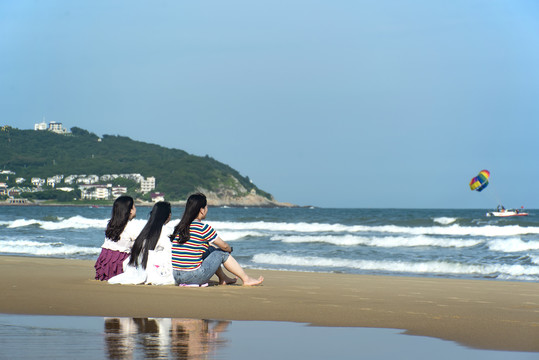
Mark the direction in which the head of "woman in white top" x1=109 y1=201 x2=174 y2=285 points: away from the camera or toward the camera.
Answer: away from the camera

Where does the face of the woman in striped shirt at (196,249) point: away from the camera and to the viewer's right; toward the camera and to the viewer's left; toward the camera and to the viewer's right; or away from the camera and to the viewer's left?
away from the camera and to the viewer's right

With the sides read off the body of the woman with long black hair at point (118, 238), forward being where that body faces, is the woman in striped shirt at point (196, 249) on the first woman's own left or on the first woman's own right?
on the first woman's own right

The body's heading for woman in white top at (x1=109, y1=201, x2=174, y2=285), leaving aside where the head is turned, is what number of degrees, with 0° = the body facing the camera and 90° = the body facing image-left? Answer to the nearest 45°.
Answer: approximately 225°

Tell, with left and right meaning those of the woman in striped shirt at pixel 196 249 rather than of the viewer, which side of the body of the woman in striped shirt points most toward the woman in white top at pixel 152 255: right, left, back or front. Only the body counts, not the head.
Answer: left

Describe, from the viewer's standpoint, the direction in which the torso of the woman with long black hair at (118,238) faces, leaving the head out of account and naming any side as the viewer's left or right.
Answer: facing away from the viewer and to the right of the viewer

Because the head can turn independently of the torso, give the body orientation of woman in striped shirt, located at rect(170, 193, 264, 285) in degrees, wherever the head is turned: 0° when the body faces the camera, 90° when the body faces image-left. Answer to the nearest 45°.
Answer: approximately 225°

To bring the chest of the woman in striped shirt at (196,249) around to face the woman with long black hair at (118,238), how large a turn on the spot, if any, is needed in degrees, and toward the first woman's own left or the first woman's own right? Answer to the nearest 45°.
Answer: approximately 90° to the first woman's own left
